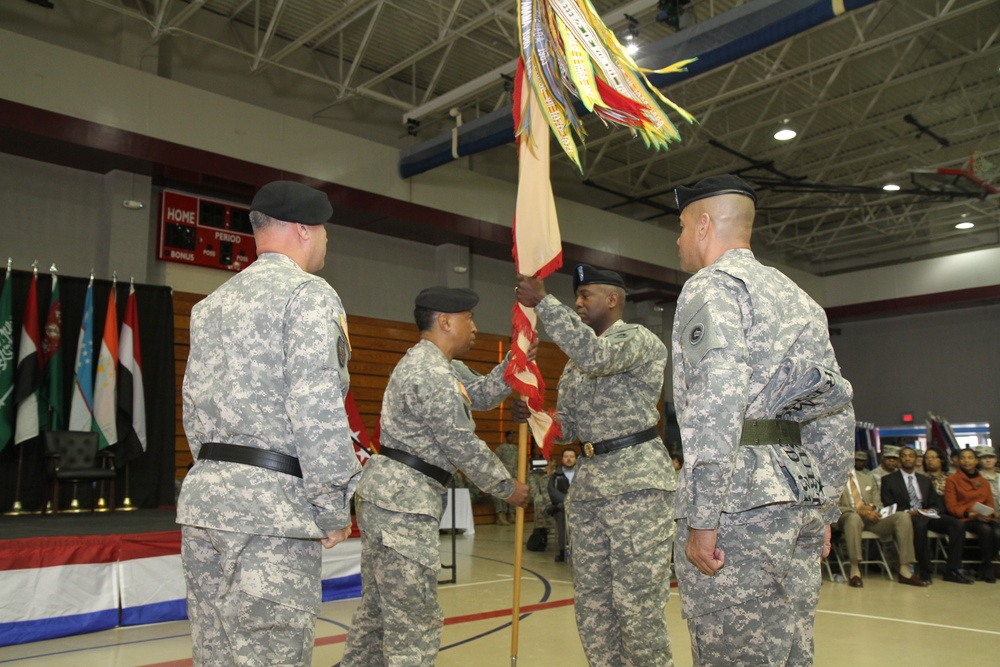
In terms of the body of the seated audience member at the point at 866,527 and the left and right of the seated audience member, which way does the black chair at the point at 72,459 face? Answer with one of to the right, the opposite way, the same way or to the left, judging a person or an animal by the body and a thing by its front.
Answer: to the left

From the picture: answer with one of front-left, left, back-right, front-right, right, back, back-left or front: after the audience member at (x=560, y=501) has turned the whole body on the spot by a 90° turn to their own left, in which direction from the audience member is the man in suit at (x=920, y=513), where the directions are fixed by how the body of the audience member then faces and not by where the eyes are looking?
front

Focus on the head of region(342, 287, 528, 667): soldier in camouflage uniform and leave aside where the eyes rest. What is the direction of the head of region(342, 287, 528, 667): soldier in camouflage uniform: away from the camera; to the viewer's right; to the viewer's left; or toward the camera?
to the viewer's right

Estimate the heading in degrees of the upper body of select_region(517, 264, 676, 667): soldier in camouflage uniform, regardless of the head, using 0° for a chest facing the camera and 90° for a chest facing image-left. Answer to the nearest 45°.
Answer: approximately 45°

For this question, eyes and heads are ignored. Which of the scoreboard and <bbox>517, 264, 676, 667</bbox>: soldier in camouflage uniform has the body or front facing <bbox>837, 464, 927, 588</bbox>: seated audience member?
the scoreboard

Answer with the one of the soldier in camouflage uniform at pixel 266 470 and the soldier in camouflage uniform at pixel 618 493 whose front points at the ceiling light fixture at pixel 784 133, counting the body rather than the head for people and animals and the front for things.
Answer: the soldier in camouflage uniform at pixel 266 470

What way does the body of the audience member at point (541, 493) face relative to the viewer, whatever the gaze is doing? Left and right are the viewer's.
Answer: facing the viewer

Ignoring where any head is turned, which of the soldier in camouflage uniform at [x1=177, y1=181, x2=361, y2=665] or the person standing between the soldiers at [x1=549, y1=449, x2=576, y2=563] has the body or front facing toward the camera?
the person standing between the soldiers

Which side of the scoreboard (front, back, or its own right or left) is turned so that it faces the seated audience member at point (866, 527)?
front

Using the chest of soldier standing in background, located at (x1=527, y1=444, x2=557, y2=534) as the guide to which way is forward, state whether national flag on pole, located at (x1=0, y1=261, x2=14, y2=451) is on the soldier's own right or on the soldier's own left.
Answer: on the soldier's own right

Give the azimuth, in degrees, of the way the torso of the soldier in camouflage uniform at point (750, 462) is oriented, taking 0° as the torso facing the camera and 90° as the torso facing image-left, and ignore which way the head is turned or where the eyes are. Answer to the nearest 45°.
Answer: approximately 135°

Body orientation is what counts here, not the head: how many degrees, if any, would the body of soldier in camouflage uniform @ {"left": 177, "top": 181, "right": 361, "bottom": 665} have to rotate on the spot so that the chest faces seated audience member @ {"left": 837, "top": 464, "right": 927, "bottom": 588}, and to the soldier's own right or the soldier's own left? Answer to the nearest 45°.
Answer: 0° — they already face them

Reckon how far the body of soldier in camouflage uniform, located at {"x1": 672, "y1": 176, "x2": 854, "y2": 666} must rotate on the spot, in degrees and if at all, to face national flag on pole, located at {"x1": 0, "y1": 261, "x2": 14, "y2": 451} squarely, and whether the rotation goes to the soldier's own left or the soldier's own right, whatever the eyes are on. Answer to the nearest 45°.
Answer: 0° — they already face it

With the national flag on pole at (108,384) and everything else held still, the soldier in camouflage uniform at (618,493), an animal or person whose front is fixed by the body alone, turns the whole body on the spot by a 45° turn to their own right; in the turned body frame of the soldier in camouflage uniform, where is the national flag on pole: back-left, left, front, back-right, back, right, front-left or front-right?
front-right

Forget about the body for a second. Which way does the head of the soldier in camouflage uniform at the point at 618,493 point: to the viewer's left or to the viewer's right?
to the viewer's left
